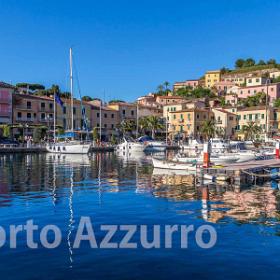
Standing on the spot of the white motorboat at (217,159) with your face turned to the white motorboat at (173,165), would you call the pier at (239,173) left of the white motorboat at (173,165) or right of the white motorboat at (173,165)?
left

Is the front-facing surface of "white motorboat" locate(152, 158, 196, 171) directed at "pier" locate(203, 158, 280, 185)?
no

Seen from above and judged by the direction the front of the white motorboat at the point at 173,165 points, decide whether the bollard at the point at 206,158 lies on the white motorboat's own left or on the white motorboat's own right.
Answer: on the white motorboat's own left
